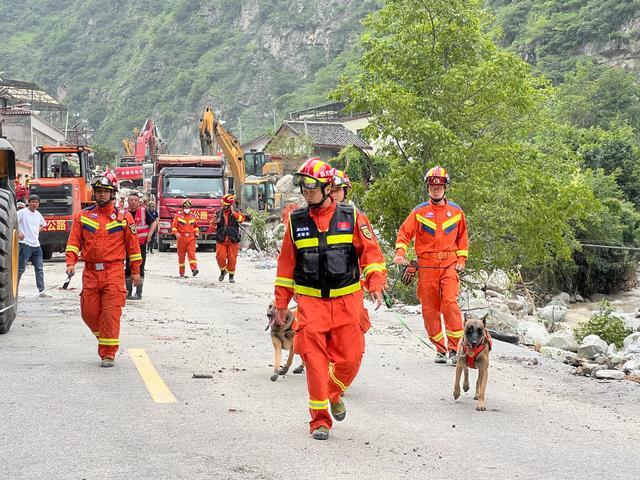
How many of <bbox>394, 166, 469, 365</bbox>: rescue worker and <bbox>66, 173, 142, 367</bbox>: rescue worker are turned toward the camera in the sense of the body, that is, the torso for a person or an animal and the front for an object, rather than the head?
2

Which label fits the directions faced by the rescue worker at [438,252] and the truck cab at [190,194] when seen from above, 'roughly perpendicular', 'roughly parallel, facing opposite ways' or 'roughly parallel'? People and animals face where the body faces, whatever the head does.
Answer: roughly parallel

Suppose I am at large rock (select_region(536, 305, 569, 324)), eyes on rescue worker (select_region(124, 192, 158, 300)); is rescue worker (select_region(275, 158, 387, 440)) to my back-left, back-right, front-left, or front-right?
front-left

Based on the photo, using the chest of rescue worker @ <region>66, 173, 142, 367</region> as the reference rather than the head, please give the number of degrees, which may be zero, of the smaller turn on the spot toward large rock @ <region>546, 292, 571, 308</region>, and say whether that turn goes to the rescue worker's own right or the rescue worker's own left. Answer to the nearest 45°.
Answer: approximately 135° to the rescue worker's own left

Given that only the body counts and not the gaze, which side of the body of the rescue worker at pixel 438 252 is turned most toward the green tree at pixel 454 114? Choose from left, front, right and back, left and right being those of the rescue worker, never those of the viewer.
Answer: back

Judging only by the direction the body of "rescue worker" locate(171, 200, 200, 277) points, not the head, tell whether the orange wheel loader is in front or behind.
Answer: behind

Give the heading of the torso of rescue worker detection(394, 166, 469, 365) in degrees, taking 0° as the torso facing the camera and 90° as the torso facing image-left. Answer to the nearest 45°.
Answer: approximately 0°

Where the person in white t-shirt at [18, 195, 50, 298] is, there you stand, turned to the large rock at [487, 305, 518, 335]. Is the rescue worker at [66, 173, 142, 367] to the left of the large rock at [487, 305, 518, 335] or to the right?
right

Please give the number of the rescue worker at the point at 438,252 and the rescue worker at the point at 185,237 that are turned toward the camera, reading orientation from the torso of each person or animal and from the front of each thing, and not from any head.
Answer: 2

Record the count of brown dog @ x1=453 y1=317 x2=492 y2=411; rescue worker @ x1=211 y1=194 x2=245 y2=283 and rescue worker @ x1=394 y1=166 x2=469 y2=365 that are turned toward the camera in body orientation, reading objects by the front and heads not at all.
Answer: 3

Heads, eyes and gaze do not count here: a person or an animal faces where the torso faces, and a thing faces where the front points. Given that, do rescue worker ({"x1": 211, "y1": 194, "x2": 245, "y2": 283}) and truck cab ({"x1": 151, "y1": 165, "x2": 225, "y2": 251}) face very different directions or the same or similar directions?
same or similar directions

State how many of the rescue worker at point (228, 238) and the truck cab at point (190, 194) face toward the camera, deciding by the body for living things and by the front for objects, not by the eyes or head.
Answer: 2

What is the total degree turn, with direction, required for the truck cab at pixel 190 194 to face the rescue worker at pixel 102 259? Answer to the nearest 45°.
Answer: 0° — it already faces them

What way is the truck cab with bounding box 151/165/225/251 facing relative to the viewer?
toward the camera

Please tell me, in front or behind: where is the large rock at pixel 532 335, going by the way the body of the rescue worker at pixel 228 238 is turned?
in front

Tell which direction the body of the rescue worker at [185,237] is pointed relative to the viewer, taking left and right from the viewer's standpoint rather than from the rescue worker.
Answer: facing the viewer
